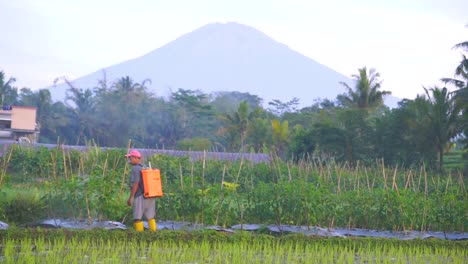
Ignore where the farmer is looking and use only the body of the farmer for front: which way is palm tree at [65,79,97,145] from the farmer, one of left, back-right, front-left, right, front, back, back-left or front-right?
right

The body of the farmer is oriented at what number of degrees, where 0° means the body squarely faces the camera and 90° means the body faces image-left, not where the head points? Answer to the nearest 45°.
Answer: approximately 90°

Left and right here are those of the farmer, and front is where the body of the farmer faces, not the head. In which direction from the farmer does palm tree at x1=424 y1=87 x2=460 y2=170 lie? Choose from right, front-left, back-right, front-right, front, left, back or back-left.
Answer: back-right

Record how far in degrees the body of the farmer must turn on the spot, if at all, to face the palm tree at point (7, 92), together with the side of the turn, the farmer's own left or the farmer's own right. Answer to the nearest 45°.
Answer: approximately 90° to the farmer's own right

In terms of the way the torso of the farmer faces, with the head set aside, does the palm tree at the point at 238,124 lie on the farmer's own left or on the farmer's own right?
on the farmer's own right

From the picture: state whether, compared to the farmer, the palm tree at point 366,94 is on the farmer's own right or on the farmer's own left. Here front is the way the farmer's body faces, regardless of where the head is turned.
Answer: on the farmer's own right
